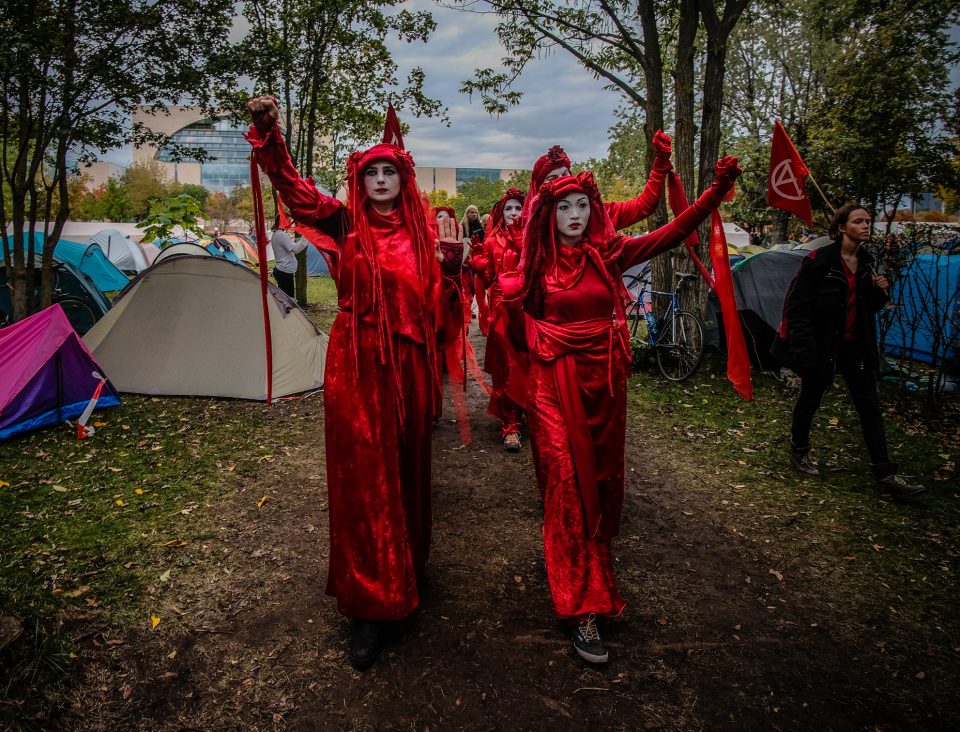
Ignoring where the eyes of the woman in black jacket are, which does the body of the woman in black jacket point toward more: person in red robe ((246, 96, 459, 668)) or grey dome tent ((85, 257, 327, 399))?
the person in red robe

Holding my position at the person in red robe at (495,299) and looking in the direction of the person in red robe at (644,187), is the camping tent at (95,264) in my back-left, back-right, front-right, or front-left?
back-right

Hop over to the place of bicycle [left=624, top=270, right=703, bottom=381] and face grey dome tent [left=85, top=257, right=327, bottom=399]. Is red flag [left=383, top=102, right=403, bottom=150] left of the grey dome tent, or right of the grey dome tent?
left

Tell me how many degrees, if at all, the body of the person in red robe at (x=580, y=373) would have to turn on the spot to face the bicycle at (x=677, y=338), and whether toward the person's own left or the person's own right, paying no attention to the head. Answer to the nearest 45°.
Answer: approximately 180°

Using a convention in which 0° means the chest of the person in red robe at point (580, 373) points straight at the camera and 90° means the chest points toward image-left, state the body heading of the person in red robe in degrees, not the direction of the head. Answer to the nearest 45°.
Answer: approximately 0°

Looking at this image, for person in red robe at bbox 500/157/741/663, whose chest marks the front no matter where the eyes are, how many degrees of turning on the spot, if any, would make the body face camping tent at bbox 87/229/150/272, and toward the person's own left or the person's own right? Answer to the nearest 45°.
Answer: approximately 135° to the person's own right
